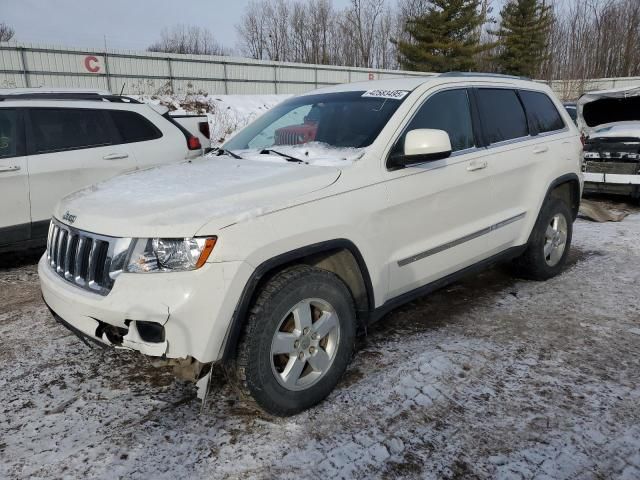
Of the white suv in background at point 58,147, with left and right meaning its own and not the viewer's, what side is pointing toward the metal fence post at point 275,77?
right

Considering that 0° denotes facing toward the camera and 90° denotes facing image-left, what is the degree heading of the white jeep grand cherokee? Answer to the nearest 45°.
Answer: approximately 45°

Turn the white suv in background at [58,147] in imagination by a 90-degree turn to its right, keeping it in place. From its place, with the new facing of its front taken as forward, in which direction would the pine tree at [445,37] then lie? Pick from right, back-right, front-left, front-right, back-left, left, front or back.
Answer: front-right

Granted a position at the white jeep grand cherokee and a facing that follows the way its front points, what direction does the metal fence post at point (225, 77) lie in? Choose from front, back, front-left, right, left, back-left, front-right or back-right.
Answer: back-right

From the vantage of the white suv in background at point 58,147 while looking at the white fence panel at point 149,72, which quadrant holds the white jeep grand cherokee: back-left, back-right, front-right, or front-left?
back-right

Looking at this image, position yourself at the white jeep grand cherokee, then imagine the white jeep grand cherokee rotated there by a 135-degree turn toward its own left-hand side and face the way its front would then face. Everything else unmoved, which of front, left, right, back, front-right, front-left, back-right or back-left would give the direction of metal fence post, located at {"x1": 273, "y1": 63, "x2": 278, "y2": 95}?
left

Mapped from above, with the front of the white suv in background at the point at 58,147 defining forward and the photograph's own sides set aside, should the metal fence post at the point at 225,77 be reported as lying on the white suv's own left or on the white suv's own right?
on the white suv's own right

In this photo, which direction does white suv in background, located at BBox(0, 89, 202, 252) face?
to the viewer's left

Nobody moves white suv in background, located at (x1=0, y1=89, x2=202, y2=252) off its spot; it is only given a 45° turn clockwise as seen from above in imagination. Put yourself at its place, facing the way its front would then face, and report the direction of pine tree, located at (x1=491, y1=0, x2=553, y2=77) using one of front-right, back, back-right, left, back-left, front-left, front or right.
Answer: right

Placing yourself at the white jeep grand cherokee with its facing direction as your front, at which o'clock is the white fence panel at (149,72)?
The white fence panel is roughly at 4 o'clock from the white jeep grand cherokee.
